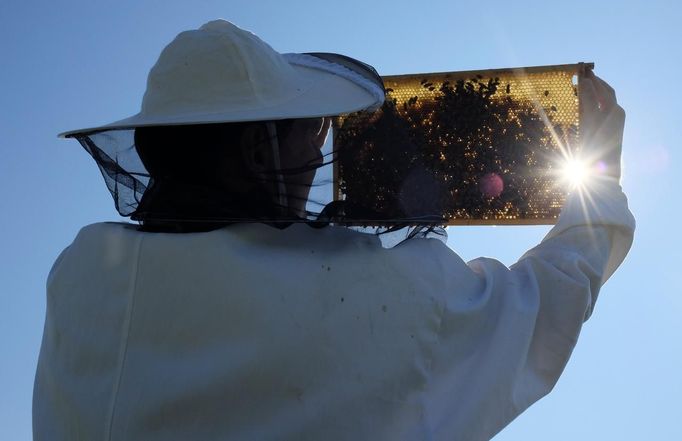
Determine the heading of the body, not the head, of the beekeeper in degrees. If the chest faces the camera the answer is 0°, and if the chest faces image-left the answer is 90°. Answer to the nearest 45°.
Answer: approximately 225°

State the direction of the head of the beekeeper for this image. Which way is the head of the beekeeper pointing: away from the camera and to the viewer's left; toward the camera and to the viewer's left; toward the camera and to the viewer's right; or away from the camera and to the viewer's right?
away from the camera and to the viewer's right
